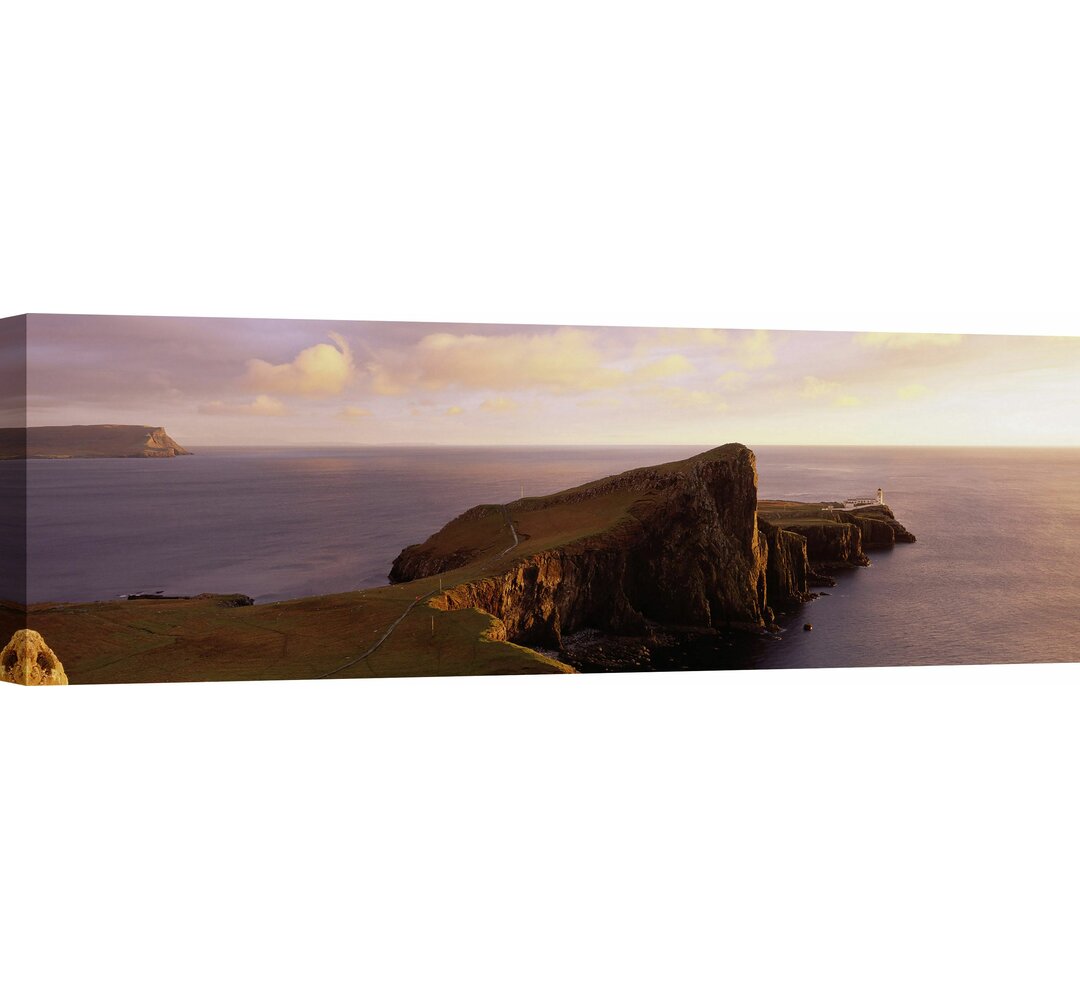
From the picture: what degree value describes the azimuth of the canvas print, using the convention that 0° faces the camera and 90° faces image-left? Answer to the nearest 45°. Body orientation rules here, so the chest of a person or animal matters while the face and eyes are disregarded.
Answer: approximately 315°
